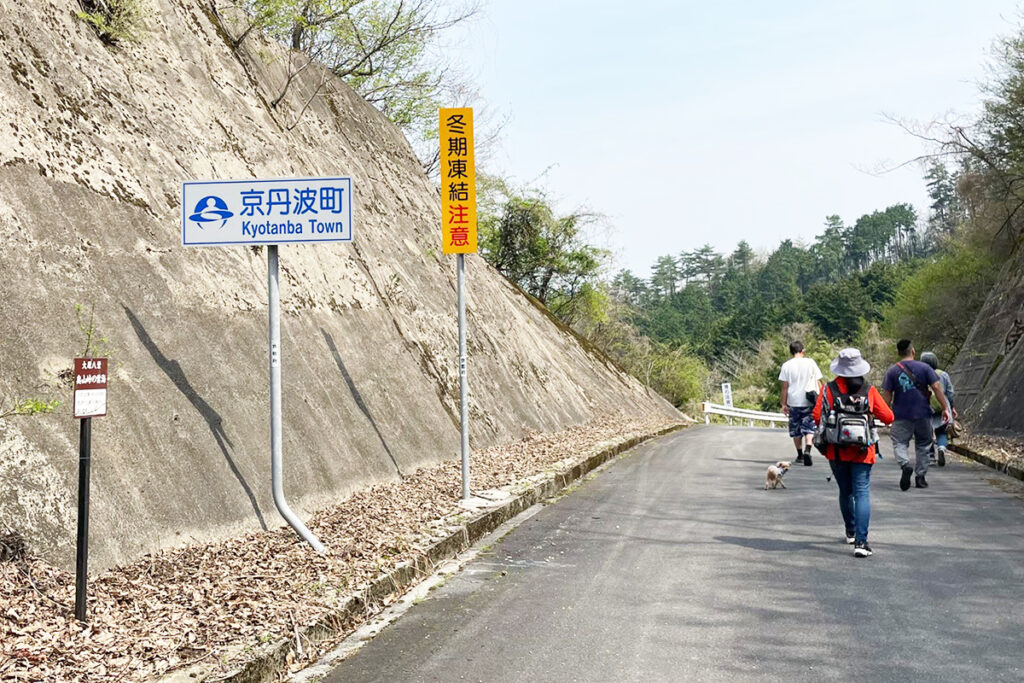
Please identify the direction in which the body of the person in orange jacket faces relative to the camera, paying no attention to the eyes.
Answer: away from the camera

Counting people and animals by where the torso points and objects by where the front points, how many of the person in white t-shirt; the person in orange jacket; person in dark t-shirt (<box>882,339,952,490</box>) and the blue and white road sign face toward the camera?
1

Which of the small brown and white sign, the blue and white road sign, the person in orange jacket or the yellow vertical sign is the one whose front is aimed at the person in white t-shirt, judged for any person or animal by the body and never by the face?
the person in orange jacket

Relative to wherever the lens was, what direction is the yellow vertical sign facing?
facing the viewer

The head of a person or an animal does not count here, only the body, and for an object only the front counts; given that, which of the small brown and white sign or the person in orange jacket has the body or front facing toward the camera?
the small brown and white sign

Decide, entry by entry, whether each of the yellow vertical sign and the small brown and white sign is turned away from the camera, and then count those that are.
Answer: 0

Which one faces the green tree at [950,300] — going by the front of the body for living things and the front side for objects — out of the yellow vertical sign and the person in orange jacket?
the person in orange jacket

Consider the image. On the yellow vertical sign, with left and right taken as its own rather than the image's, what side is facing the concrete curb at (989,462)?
left

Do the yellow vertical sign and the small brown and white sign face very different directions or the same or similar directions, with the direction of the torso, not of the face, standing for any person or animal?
same or similar directions

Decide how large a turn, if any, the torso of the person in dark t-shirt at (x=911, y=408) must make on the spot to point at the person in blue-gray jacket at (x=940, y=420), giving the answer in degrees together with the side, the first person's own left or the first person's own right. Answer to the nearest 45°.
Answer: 0° — they already face them

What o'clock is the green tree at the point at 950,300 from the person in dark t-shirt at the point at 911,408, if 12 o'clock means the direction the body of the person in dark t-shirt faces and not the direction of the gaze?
The green tree is roughly at 12 o'clock from the person in dark t-shirt.

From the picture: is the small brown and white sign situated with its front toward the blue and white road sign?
no

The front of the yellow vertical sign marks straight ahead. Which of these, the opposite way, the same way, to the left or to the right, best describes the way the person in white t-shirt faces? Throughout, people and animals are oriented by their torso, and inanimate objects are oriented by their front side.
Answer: the opposite way

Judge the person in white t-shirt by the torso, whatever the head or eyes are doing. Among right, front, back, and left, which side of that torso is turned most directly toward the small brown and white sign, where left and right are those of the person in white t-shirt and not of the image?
back

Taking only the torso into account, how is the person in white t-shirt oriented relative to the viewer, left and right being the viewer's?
facing away from the viewer

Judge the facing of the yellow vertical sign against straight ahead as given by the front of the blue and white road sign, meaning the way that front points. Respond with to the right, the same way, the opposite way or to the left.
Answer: the same way

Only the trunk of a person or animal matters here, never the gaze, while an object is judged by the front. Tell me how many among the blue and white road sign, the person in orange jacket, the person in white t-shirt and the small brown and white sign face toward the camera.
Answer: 2

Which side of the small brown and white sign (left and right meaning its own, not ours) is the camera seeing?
front

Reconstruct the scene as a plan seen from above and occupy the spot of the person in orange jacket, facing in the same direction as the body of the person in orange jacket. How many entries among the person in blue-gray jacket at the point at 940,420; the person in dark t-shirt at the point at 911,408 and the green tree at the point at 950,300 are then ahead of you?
3

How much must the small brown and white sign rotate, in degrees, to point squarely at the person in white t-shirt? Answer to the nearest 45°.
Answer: approximately 135° to its left

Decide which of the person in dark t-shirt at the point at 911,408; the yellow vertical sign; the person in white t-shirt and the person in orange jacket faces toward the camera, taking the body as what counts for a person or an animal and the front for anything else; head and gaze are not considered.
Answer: the yellow vertical sign

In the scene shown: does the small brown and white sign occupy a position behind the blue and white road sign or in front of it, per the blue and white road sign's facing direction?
in front

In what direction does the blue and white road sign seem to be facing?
toward the camera
